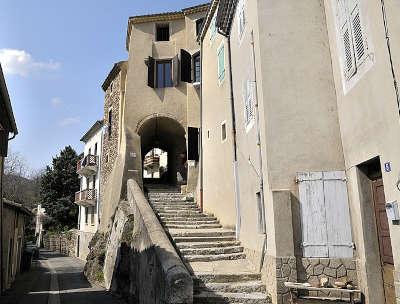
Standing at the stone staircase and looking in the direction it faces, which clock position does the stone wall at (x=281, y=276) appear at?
The stone wall is roughly at 11 o'clock from the stone staircase.

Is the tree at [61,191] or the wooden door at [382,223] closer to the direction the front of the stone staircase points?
the wooden door

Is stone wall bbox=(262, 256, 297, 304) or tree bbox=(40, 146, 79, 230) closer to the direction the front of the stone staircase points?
the stone wall

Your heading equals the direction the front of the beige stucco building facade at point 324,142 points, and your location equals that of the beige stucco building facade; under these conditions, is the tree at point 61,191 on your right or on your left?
on your right

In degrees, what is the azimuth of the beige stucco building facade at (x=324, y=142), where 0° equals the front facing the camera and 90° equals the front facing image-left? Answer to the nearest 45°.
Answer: approximately 45°

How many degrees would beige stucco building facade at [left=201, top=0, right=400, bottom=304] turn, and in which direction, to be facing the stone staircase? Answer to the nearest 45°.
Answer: approximately 90° to its right
